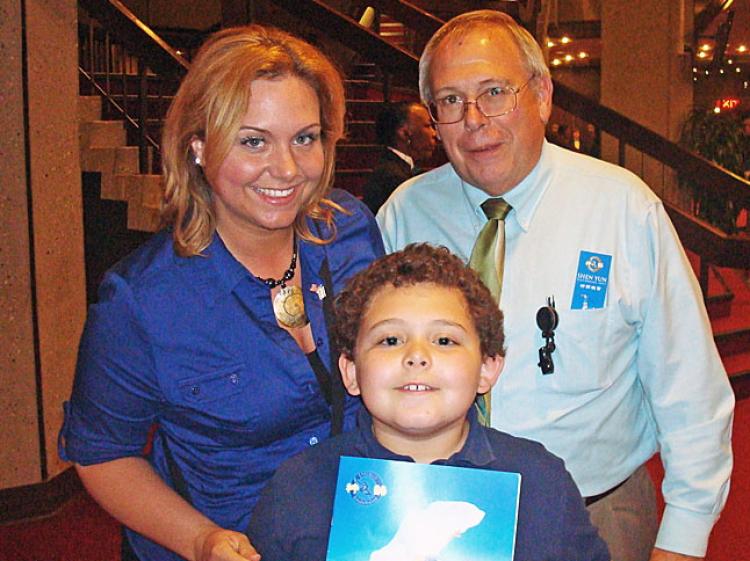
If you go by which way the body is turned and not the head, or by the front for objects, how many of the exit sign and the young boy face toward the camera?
2

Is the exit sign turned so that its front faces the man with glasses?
yes

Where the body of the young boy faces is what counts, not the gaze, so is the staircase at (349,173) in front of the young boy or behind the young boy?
behind

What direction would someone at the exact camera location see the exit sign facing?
facing the viewer

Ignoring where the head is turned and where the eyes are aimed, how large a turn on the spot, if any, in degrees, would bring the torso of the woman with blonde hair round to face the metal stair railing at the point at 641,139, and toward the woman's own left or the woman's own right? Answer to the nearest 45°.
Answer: approximately 90° to the woman's own left

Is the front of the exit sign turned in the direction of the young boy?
yes

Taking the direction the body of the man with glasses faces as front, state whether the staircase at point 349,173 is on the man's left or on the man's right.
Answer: on the man's right

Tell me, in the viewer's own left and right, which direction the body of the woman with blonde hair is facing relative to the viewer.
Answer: facing the viewer and to the right of the viewer

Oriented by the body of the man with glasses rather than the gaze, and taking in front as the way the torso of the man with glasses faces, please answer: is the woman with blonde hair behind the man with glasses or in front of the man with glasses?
in front

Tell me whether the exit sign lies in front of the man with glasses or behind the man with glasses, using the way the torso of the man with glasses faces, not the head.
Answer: behind

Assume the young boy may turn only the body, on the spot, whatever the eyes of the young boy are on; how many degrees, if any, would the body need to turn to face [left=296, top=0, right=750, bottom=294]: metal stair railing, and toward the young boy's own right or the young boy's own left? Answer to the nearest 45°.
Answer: approximately 180°

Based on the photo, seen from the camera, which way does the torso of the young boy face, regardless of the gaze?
toward the camera

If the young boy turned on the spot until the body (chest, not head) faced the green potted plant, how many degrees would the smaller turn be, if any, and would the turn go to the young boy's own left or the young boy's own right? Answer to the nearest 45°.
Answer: approximately 180°
